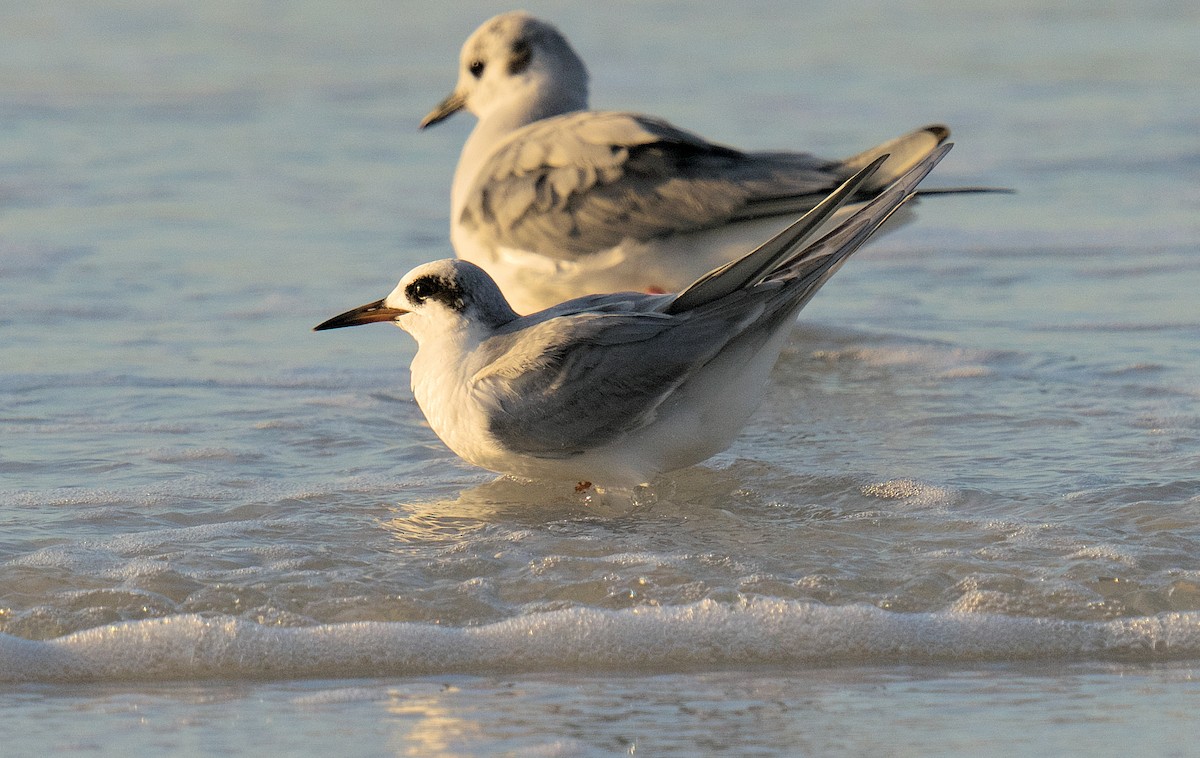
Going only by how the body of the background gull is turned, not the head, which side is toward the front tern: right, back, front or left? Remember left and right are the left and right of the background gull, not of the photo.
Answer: left

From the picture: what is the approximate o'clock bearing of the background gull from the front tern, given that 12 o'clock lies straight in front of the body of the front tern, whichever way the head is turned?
The background gull is roughly at 3 o'clock from the front tern.

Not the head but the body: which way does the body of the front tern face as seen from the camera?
to the viewer's left

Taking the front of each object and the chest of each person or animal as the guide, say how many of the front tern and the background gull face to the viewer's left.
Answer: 2

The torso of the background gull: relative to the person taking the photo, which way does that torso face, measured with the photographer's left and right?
facing to the left of the viewer
